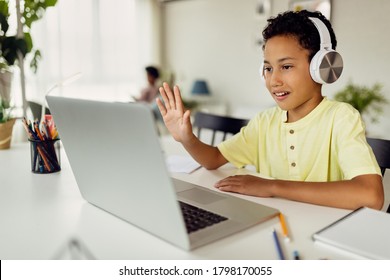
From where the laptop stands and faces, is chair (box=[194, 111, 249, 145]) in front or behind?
in front

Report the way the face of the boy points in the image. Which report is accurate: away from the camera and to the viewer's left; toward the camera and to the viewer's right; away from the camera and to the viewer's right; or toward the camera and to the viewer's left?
toward the camera and to the viewer's left

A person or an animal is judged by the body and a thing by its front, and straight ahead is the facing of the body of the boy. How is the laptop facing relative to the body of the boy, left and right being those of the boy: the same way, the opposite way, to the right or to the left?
the opposite way

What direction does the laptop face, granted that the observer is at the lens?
facing away from the viewer and to the right of the viewer
